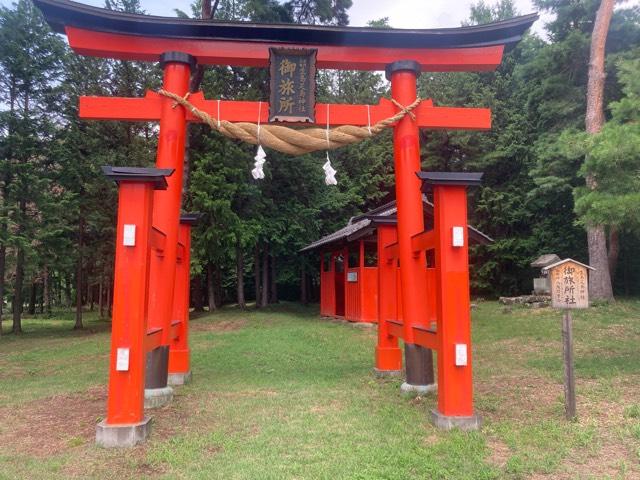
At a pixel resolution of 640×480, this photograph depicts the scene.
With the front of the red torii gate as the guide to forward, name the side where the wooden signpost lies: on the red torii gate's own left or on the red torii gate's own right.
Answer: on the red torii gate's own left

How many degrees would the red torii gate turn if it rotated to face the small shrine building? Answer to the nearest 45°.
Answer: approximately 180°

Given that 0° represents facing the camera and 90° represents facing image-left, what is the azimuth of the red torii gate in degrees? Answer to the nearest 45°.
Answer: approximately 0°

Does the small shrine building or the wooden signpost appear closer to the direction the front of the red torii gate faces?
the wooden signpost
